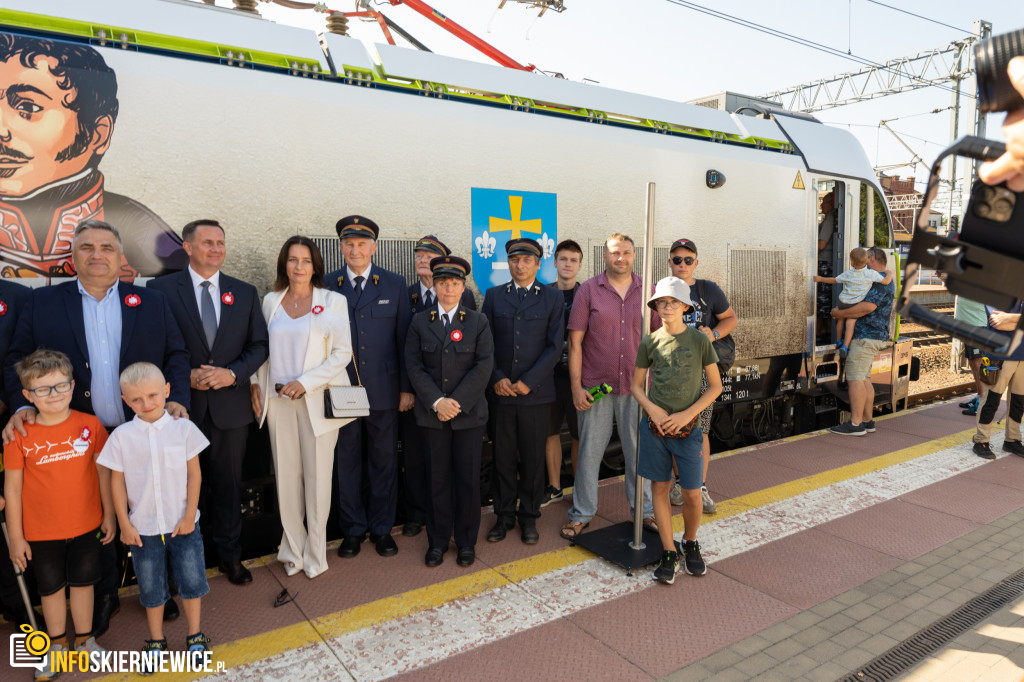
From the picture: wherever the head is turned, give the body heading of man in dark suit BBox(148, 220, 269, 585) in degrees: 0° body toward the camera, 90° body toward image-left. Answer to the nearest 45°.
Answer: approximately 0°

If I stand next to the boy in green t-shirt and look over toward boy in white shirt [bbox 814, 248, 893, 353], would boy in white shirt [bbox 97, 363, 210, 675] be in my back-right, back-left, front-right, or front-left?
back-left

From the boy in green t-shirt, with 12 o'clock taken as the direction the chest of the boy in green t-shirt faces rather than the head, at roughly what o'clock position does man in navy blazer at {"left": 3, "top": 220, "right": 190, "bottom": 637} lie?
The man in navy blazer is roughly at 2 o'clock from the boy in green t-shirt.

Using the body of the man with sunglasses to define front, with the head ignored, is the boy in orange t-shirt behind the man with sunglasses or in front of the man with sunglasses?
in front

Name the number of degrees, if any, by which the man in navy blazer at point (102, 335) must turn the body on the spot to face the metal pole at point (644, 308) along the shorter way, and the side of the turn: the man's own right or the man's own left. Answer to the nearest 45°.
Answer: approximately 90° to the man's own left

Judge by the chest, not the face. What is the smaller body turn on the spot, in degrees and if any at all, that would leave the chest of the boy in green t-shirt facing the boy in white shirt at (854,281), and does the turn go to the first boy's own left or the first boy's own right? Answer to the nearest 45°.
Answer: approximately 135° to the first boy's own left

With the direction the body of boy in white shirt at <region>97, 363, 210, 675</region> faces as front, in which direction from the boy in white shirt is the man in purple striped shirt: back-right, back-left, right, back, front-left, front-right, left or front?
left

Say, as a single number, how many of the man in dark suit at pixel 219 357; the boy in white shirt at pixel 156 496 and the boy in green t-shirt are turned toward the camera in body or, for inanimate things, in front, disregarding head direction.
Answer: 3

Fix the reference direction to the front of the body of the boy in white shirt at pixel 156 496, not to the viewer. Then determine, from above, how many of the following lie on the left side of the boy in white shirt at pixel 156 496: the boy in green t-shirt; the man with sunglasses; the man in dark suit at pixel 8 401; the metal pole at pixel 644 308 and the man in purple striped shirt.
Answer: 4

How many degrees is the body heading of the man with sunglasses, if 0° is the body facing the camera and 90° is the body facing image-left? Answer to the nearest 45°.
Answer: approximately 0°
